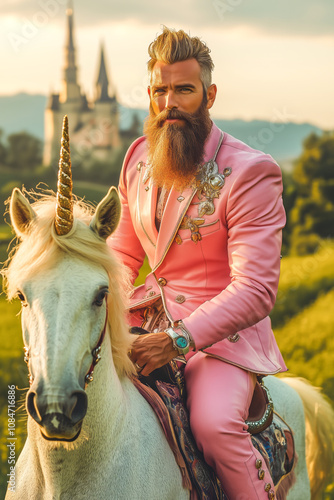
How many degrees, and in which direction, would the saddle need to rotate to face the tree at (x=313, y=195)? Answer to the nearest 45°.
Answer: approximately 135° to its right

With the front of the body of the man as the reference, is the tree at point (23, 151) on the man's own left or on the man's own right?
on the man's own right

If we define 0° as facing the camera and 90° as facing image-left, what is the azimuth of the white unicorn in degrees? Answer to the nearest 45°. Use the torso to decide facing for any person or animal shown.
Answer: approximately 45°

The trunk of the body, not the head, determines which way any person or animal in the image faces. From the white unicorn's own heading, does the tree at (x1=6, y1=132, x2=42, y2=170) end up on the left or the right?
on its right

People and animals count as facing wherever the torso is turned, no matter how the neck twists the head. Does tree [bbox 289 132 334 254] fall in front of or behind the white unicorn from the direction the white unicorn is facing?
behind

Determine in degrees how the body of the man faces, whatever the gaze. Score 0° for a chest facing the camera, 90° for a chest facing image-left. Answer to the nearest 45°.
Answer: approximately 45°

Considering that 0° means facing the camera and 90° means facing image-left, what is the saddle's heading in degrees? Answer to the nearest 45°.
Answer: approximately 45°
